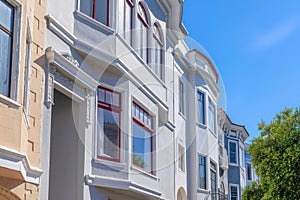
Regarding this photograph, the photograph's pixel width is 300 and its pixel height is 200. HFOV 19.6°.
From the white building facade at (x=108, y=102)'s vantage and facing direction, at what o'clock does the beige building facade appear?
The beige building facade is roughly at 2 o'clock from the white building facade.

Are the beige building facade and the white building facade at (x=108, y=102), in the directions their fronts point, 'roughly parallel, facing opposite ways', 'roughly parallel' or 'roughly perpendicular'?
roughly parallel

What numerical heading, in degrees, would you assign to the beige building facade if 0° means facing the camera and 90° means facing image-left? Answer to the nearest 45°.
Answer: approximately 315°

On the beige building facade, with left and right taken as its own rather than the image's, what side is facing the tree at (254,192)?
left

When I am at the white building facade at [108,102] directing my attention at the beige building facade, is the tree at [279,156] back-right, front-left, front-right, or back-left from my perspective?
back-left

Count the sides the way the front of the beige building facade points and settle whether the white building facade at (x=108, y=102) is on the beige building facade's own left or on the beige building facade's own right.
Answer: on the beige building facade's own left

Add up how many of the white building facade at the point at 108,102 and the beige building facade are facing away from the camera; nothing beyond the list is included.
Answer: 0

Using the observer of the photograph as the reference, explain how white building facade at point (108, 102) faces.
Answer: facing the viewer and to the right of the viewer

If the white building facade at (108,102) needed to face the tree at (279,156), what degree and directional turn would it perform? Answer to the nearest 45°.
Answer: approximately 90° to its left

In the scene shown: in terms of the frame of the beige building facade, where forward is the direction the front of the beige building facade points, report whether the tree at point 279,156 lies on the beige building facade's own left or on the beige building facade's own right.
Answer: on the beige building facade's own left
